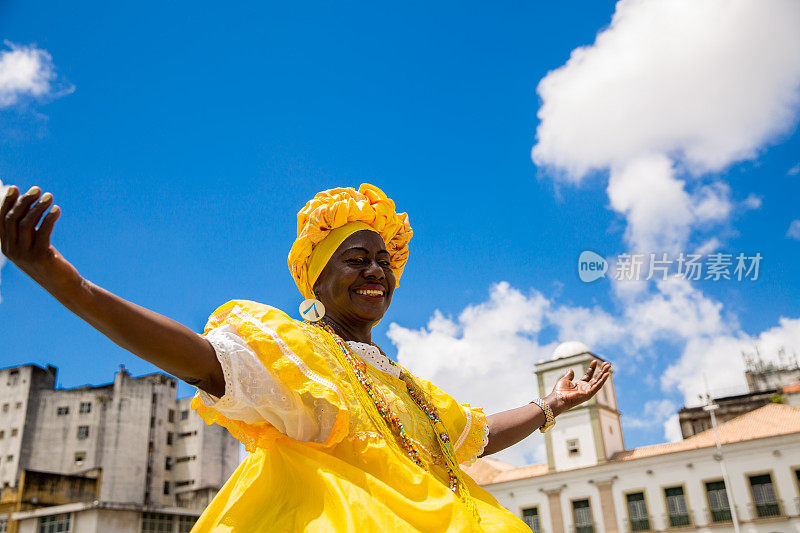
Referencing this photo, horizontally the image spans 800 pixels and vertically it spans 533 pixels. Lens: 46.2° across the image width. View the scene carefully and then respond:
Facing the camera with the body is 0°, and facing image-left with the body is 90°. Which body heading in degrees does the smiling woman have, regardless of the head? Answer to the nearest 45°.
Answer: approximately 315°

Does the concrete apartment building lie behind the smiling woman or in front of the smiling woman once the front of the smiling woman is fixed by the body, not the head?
behind

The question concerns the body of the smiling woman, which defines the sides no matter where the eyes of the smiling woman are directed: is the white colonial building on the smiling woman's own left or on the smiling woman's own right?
on the smiling woman's own left

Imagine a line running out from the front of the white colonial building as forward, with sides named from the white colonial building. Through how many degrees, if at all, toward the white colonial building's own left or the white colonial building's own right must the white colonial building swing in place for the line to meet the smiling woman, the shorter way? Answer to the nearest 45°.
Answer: approximately 45° to the white colonial building's own left

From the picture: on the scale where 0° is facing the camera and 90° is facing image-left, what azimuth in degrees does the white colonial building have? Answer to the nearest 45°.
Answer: approximately 45°
